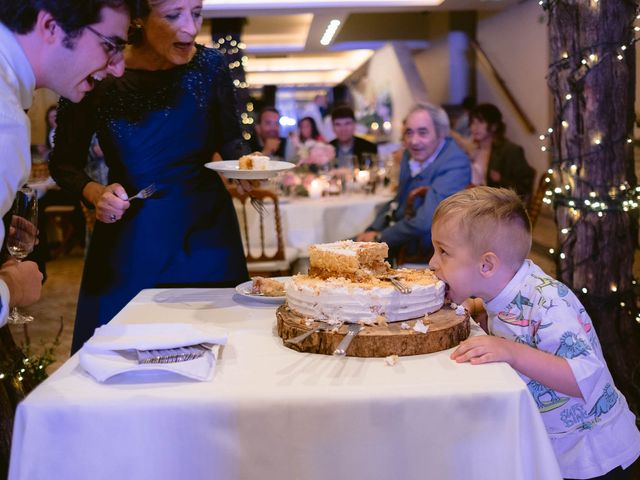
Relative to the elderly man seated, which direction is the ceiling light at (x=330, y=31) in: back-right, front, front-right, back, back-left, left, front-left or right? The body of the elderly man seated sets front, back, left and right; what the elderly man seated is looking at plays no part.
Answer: back-right

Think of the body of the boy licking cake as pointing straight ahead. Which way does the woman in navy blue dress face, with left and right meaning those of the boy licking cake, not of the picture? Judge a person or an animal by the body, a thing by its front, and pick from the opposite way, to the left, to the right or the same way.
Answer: to the left

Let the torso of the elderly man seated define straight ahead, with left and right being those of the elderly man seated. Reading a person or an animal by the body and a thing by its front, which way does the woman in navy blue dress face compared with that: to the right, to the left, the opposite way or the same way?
to the left

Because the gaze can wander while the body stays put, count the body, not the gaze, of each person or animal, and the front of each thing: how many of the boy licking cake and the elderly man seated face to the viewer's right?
0

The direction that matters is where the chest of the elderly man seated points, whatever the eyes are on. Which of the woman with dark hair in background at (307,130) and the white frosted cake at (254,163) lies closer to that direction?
the white frosted cake

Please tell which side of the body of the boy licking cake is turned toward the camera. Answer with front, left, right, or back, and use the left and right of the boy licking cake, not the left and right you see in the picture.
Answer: left

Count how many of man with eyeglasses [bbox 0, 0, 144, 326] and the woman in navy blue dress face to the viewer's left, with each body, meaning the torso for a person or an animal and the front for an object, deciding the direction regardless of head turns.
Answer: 0

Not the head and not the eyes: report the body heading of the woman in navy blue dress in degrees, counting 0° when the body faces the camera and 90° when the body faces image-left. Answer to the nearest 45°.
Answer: approximately 315°

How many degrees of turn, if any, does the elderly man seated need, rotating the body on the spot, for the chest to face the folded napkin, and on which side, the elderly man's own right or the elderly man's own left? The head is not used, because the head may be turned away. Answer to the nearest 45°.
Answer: approximately 45° to the elderly man's own left

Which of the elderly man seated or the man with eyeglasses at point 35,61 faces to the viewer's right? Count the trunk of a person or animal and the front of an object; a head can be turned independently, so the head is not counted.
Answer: the man with eyeglasses

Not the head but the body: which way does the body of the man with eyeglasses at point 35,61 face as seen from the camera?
to the viewer's right

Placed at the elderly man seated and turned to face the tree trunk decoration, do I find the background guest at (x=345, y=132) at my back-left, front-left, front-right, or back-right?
back-left

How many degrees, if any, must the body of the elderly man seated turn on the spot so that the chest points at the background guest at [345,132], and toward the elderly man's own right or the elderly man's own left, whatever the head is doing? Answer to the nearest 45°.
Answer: approximately 135° to the elderly man's own right

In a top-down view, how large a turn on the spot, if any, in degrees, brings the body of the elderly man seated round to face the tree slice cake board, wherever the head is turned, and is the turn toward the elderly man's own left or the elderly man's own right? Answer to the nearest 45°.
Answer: approximately 45° to the elderly man's own left

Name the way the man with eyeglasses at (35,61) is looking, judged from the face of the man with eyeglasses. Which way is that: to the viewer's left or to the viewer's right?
to the viewer's right
